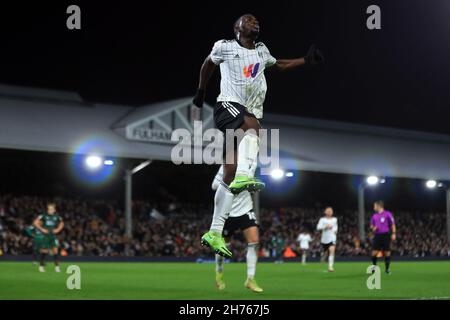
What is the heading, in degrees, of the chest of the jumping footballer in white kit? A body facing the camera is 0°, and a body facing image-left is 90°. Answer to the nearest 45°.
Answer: approximately 315°

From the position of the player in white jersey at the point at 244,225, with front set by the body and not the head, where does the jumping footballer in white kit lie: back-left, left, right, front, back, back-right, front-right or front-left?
front-right

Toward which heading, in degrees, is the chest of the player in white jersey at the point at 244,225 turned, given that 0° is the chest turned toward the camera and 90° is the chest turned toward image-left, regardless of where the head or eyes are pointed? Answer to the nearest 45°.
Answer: approximately 315°

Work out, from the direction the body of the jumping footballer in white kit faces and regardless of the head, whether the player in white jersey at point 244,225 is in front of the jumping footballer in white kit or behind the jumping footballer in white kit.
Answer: behind
